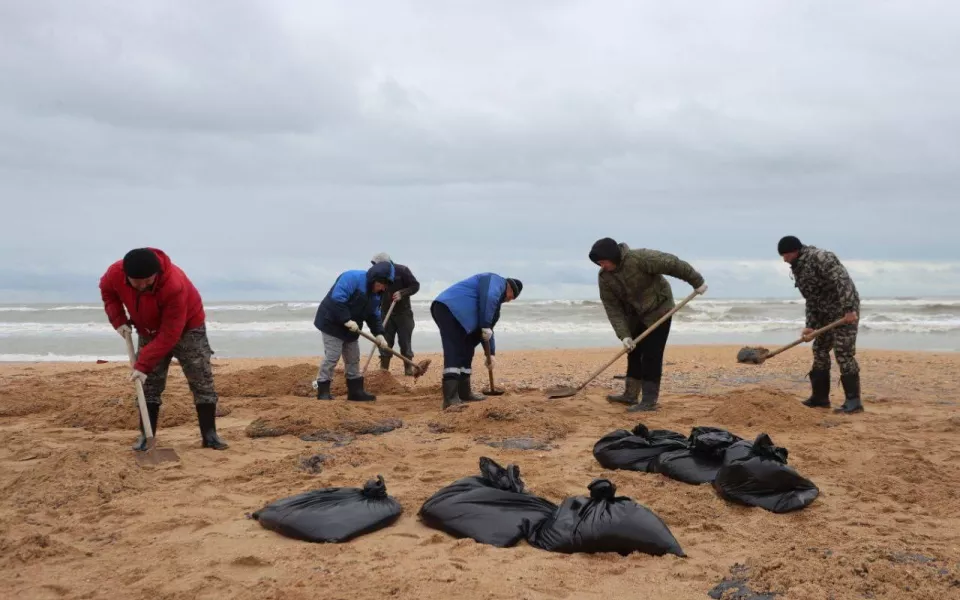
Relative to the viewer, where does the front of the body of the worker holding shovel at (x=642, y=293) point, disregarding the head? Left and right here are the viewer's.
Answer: facing the viewer and to the left of the viewer

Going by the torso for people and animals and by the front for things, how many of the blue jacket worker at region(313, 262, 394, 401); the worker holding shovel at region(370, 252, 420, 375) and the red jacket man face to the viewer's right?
1

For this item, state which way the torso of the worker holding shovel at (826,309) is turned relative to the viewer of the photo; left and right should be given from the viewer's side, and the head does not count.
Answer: facing to the left of the viewer

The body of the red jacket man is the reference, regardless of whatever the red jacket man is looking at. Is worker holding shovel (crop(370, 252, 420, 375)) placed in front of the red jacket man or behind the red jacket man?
behind

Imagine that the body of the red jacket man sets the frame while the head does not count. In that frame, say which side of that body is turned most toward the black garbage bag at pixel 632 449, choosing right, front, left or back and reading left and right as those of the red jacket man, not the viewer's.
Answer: left

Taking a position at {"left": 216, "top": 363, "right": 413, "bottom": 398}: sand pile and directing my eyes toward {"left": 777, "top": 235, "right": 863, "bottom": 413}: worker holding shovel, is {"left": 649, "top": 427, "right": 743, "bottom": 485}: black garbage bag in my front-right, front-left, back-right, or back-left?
front-right

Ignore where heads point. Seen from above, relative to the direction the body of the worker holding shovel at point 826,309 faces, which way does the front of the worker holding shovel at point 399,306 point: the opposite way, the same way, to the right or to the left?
to the left

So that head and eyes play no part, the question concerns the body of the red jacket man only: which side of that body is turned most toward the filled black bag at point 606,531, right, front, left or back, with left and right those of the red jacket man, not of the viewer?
left

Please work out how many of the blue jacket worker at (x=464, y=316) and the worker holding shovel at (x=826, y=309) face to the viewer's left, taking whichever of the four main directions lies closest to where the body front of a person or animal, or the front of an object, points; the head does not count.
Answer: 1

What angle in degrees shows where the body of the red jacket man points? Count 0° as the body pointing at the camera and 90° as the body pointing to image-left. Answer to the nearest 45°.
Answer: approximately 45°

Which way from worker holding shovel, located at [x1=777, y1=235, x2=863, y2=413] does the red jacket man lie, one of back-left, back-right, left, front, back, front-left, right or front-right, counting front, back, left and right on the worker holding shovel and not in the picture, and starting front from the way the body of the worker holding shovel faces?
front-left

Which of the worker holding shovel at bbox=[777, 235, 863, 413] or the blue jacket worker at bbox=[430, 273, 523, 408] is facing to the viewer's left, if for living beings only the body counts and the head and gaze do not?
the worker holding shovel

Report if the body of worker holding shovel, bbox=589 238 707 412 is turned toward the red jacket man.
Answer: yes

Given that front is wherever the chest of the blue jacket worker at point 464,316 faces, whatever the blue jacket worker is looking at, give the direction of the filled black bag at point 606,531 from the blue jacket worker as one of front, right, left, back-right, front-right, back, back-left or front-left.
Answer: right

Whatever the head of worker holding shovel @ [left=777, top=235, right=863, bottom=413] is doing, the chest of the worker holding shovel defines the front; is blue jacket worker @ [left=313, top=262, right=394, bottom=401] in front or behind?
in front

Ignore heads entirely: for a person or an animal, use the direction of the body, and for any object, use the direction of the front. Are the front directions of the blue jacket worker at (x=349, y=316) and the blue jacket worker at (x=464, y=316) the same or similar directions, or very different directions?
same or similar directions

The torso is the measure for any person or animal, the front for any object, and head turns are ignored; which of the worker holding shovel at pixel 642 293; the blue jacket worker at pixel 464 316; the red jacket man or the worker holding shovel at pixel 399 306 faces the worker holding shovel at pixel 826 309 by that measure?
the blue jacket worker

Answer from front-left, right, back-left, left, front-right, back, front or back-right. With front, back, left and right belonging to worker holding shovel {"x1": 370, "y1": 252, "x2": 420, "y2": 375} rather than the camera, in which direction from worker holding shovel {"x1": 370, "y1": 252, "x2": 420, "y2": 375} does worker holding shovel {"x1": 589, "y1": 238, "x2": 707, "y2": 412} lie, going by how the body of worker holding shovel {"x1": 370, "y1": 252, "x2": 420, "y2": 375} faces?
left

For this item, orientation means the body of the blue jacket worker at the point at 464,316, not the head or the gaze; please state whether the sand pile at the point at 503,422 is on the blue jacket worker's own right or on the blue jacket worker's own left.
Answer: on the blue jacket worker's own right

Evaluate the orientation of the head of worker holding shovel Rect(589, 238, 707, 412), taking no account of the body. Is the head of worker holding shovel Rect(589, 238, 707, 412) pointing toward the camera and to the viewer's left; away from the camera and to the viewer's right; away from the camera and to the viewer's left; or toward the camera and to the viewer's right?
toward the camera and to the viewer's left
